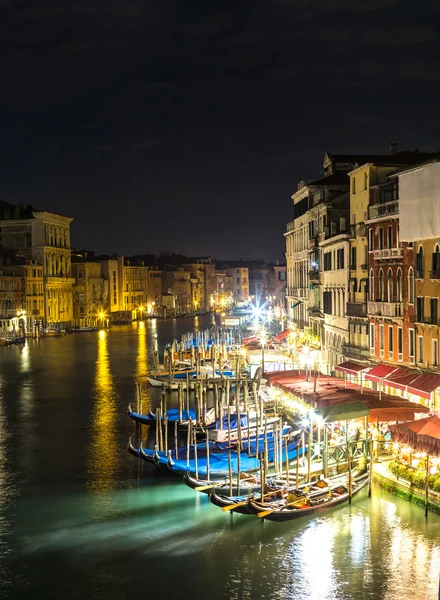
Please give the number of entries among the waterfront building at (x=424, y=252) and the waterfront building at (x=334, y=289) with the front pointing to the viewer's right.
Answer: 0

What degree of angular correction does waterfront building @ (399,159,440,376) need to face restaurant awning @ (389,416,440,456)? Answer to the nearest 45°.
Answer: approximately 45° to its left

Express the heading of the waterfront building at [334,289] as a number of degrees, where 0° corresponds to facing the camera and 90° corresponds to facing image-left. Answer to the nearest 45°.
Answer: approximately 45°

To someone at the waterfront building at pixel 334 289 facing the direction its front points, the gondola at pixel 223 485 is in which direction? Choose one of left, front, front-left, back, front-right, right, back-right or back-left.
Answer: front-left

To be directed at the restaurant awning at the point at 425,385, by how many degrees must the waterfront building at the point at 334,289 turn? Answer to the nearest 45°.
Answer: approximately 45° to its left

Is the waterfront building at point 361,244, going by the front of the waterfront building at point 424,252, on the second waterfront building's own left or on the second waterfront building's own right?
on the second waterfront building's own right

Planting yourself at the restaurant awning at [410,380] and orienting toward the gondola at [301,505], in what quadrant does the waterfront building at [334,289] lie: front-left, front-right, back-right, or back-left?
back-right

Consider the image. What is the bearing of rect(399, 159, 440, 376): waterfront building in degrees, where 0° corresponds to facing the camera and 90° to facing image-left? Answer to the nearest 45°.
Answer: approximately 45°

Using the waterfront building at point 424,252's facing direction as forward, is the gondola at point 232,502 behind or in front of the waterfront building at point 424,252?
in front

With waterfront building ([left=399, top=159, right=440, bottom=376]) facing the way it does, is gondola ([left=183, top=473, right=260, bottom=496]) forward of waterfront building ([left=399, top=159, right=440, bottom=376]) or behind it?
forward
